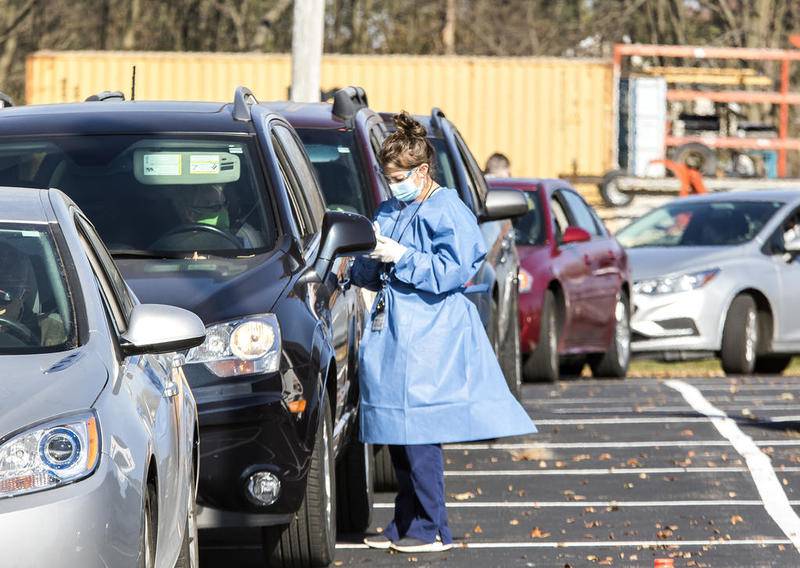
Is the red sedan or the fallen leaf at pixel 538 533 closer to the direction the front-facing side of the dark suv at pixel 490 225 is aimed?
the fallen leaf

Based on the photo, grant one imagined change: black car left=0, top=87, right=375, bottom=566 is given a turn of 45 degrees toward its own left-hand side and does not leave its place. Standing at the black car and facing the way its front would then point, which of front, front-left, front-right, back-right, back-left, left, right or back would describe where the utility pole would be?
back-left

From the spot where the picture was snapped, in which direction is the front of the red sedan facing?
facing the viewer and to the left of the viewer

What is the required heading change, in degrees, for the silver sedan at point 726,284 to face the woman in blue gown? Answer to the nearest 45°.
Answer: approximately 45° to its left

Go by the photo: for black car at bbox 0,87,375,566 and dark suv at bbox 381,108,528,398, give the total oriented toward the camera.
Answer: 2

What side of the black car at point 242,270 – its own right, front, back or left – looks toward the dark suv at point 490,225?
back

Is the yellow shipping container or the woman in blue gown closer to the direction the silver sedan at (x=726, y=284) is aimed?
the woman in blue gown

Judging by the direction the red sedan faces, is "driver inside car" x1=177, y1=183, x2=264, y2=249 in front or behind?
in front

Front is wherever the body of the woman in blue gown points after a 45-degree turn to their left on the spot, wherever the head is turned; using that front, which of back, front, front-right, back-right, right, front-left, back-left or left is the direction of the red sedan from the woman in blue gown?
back

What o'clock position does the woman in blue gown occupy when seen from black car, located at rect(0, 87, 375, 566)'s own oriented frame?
The woman in blue gown is roughly at 9 o'clock from the black car.

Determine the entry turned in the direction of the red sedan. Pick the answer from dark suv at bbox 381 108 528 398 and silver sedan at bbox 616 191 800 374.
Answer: the silver sedan

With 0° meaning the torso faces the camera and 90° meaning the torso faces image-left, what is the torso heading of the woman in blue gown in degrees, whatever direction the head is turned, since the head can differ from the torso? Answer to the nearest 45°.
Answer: approximately 45°

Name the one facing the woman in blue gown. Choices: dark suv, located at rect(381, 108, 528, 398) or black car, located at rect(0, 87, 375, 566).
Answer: the dark suv
